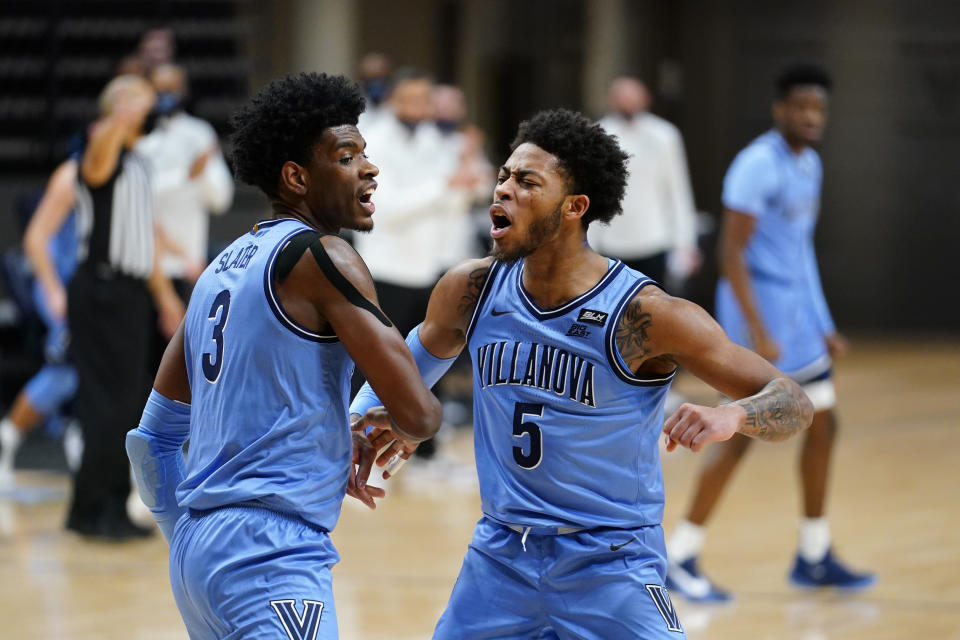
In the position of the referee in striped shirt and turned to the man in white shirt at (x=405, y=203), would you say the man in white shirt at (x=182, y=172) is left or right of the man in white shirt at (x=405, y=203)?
left

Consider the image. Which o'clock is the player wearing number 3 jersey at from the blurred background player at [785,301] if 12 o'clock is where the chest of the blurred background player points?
The player wearing number 3 jersey is roughly at 2 o'clock from the blurred background player.

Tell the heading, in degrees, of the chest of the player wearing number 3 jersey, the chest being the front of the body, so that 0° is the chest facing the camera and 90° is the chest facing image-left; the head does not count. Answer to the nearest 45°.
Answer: approximately 225°

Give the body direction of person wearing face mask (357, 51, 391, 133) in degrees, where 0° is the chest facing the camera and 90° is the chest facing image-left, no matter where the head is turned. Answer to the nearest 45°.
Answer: approximately 0°

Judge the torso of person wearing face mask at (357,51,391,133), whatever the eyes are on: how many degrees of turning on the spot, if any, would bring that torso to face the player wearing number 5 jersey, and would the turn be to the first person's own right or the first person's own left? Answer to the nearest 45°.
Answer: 0° — they already face them
